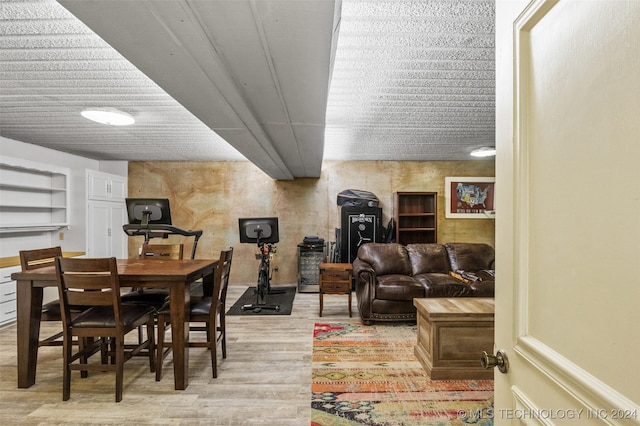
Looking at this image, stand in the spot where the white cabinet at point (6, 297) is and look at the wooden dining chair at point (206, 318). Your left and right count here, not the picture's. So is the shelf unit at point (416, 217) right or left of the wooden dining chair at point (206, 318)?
left

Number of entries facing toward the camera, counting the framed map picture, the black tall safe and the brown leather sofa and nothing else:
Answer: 3

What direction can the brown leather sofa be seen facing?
toward the camera

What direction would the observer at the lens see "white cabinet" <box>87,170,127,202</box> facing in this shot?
facing the viewer and to the right of the viewer

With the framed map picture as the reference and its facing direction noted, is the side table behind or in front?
in front

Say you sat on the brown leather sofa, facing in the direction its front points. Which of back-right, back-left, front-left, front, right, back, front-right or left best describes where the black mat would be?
right

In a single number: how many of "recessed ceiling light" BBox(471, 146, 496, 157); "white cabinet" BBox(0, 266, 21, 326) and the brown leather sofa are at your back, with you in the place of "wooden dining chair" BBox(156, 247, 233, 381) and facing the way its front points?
2

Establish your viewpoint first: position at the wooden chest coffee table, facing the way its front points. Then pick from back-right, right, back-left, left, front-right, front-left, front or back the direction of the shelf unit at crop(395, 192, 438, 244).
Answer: back

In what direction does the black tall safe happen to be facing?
toward the camera

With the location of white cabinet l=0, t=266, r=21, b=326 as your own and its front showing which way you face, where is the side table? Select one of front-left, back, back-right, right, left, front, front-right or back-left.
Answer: front

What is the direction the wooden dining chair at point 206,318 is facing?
to the viewer's left

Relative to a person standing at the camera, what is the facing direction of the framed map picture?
facing the viewer

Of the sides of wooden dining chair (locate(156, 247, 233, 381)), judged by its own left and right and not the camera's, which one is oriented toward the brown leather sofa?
back

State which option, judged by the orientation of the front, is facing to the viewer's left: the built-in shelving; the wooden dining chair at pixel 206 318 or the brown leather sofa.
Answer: the wooden dining chair

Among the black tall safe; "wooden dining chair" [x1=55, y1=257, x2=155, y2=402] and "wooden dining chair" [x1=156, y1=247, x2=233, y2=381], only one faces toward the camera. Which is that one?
the black tall safe

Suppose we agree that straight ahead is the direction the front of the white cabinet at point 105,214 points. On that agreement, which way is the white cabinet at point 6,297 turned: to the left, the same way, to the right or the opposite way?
the same way

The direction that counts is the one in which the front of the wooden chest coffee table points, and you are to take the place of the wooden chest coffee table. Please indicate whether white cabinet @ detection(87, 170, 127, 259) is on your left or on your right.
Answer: on your right

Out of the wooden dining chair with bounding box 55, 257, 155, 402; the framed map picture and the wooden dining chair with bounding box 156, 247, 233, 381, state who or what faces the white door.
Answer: the framed map picture

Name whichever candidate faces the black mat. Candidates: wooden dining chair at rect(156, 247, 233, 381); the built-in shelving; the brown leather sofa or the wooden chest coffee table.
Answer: the built-in shelving

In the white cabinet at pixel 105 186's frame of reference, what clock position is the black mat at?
The black mat is roughly at 12 o'clock from the white cabinet.
